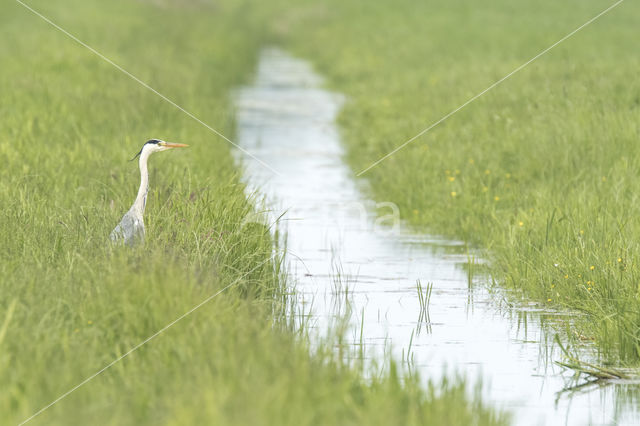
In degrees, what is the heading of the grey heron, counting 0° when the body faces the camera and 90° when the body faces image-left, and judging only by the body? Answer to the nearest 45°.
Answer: approximately 270°
